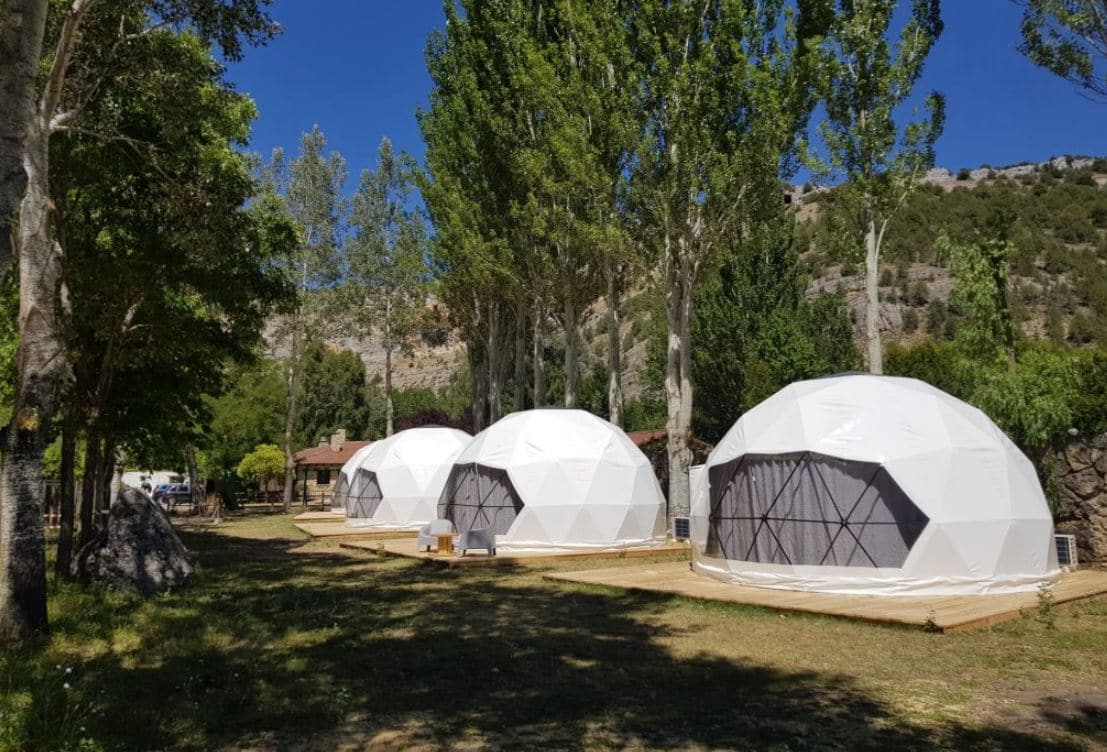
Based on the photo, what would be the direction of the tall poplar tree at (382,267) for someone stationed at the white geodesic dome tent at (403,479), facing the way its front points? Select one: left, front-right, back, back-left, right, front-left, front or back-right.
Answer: back-right

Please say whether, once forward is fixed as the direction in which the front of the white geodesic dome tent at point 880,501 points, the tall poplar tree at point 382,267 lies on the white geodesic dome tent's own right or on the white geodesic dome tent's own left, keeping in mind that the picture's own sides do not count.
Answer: on the white geodesic dome tent's own right

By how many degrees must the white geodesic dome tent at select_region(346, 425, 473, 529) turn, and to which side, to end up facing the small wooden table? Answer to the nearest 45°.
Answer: approximately 45° to its left

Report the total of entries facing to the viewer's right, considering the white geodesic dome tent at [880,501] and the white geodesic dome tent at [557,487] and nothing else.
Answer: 0

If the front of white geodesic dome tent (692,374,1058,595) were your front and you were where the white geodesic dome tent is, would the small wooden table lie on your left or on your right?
on your right

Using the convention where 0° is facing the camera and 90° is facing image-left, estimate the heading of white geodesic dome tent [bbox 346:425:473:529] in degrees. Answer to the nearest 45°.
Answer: approximately 45°

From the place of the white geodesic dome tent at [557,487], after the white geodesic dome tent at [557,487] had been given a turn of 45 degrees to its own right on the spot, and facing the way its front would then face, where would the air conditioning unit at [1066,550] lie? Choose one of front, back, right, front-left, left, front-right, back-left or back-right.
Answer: back-left

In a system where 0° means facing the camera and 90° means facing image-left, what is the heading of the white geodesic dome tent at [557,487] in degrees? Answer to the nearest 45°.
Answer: approximately 45°

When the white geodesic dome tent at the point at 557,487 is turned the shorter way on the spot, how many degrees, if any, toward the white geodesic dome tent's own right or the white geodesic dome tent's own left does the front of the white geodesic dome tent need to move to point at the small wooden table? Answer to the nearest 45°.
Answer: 0° — it already faces it

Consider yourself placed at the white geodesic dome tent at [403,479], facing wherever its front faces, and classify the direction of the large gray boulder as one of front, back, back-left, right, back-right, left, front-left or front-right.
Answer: front-left
